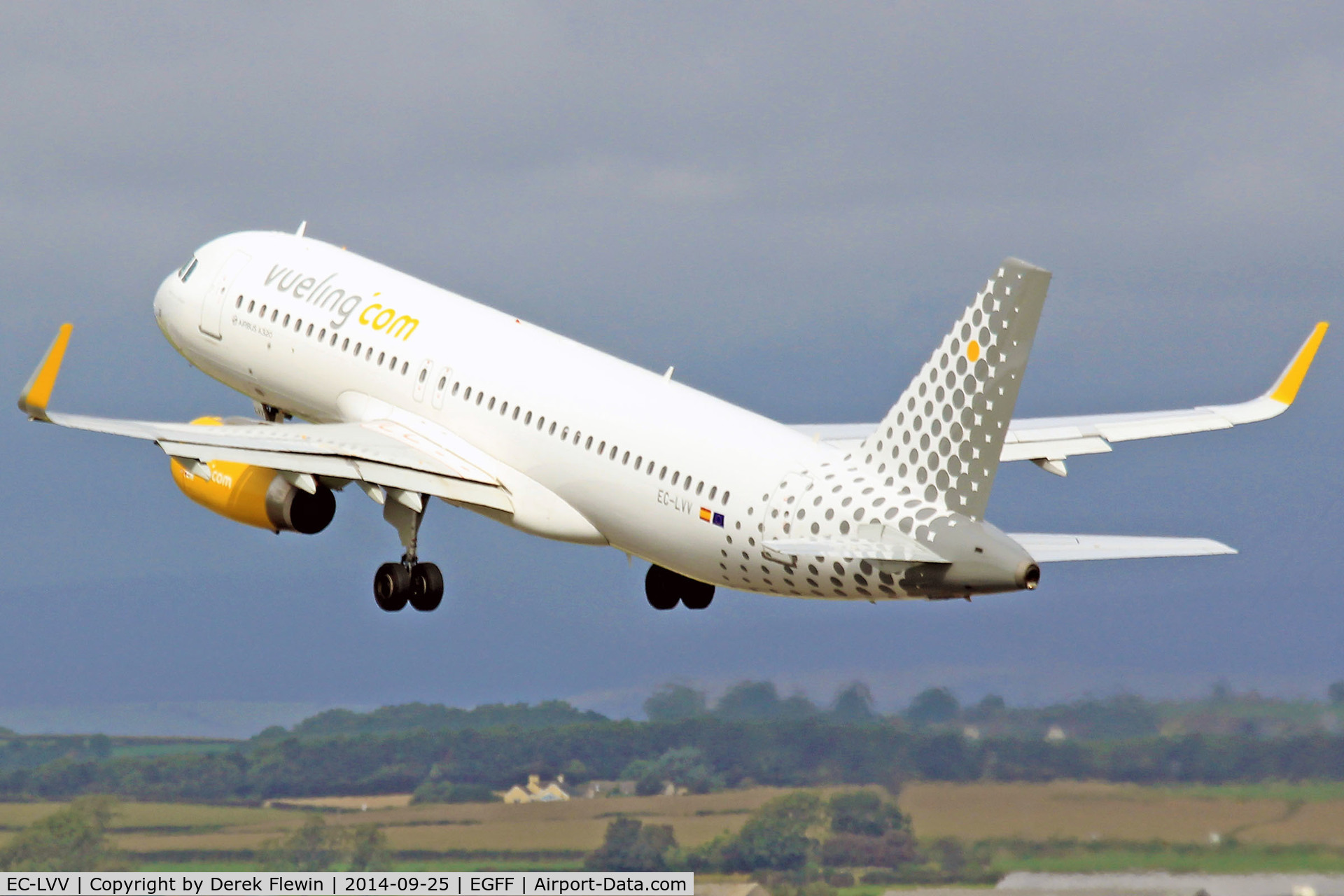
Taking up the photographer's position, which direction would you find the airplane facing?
facing away from the viewer and to the left of the viewer
